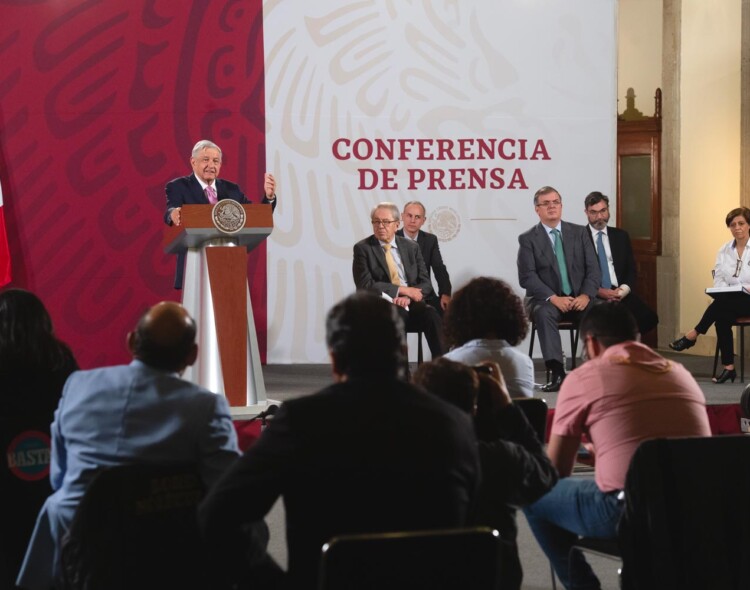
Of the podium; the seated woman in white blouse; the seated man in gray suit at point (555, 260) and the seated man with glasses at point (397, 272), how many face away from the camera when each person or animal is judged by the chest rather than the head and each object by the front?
0

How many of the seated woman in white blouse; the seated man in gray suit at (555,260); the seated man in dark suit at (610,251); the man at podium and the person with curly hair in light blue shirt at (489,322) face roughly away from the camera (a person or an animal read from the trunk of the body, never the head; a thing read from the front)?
1

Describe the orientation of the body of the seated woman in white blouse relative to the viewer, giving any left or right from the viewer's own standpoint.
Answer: facing the viewer and to the left of the viewer

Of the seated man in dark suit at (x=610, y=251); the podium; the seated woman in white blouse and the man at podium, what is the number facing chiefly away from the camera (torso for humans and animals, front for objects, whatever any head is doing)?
0

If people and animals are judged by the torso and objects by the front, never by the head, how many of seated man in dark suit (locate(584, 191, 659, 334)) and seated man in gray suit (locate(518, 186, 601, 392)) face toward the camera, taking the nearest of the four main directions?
2

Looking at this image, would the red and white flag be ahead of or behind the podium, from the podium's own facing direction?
behind

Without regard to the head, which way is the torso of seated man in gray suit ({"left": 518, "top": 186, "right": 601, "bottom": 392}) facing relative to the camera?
toward the camera

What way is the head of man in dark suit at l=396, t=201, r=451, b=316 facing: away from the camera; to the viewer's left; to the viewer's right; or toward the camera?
toward the camera

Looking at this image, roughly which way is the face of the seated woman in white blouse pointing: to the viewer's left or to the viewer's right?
to the viewer's left

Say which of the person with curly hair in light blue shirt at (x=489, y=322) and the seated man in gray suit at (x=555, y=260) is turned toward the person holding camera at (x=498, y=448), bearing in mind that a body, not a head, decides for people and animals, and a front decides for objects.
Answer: the seated man in gray suit

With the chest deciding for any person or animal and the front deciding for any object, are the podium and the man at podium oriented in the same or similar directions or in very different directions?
same or similar directions

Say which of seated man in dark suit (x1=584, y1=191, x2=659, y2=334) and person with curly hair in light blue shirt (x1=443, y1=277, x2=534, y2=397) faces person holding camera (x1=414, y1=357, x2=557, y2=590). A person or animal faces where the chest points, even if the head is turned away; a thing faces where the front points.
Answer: the seated man in dark suit

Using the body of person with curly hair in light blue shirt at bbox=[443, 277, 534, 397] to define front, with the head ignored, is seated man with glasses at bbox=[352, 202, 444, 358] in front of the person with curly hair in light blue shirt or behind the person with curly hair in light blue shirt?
in front

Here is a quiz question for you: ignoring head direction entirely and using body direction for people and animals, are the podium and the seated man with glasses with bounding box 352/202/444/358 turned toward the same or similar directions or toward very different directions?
same or similar directions

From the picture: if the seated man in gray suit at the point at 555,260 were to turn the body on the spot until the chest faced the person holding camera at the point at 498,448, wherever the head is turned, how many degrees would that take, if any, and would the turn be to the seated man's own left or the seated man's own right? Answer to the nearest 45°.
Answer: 0° — they already face them

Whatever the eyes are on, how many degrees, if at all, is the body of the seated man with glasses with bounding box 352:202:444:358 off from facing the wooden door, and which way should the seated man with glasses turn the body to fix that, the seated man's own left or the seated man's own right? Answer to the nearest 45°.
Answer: approximately 90° to the seated man's own left

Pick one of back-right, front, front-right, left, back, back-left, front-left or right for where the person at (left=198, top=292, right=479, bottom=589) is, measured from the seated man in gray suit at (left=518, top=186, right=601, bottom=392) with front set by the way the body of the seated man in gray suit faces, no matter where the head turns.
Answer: front

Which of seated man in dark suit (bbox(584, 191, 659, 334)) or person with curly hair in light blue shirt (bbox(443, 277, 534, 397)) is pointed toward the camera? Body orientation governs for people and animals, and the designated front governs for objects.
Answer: the seated man in dark suit

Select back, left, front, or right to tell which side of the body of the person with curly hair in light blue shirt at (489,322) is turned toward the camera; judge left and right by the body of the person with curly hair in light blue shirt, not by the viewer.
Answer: back

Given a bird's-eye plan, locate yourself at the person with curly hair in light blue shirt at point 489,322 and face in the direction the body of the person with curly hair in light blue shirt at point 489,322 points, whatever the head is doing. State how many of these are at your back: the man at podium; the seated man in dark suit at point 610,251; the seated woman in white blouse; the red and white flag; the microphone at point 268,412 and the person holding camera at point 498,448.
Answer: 1
